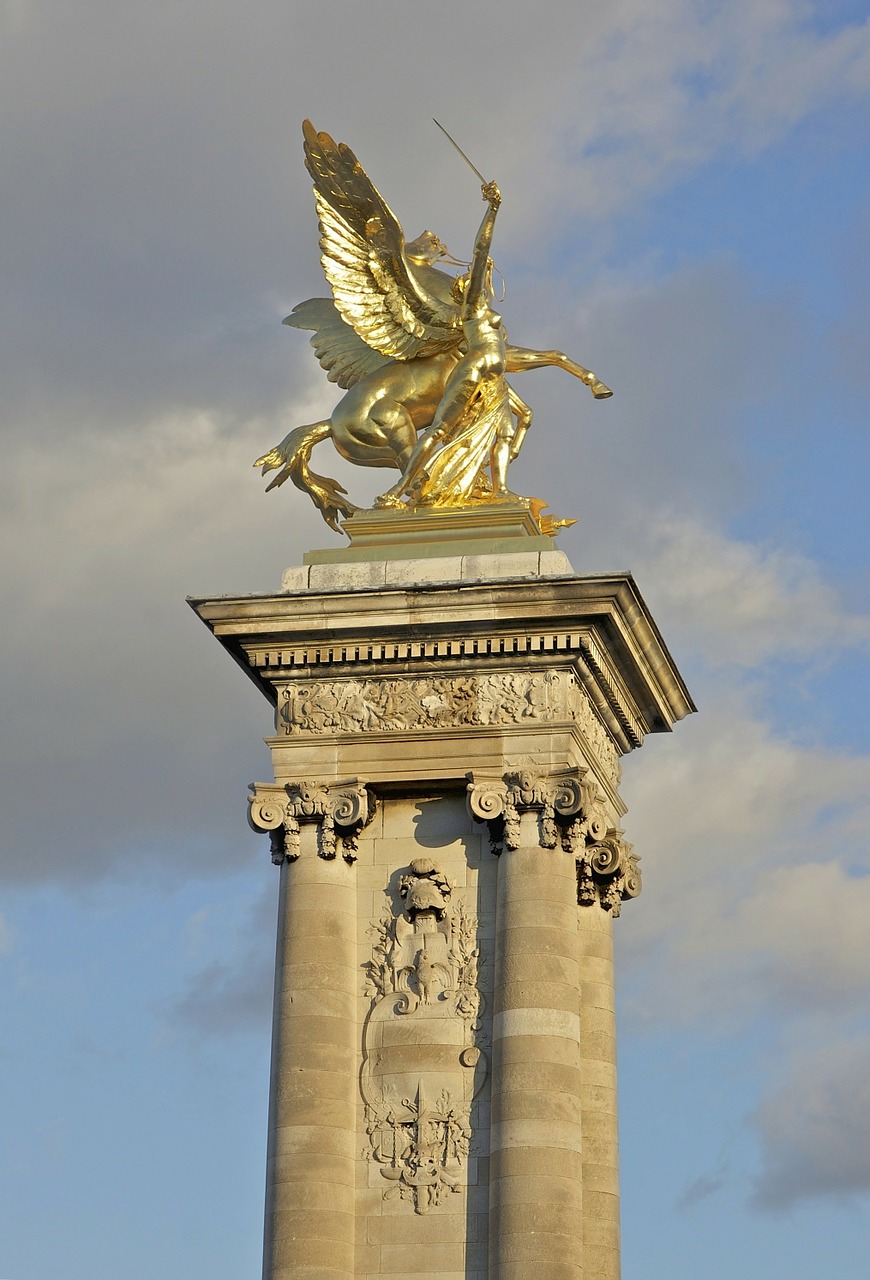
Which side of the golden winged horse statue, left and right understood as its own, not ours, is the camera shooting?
right
